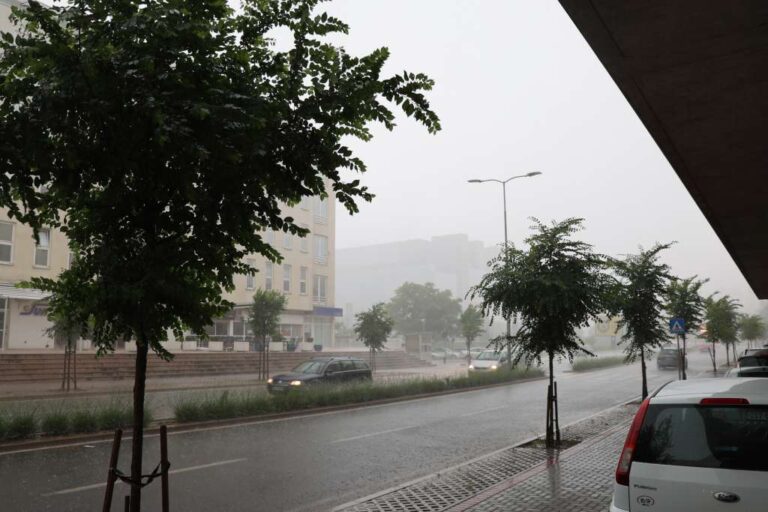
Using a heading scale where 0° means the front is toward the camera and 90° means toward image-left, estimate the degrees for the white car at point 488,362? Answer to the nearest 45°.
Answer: approximately 45°

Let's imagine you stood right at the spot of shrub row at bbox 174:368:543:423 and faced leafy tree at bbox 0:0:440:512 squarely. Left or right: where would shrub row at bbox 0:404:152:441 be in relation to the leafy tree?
right

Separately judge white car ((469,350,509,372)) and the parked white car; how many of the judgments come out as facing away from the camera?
1

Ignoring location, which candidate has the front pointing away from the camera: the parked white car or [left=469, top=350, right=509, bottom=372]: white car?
the parked white car

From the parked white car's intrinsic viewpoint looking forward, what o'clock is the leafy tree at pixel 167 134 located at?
The leafy tree is roughly at 8 o'clock from the parked white car.

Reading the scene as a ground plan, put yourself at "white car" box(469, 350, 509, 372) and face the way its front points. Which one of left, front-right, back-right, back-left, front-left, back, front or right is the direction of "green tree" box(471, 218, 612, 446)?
front-left

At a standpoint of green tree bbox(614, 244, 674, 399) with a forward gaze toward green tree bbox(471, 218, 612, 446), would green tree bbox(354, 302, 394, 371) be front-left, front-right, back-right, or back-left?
back-right

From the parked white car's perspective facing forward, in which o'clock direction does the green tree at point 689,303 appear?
The green tree is roughly at 12 o'clock from the parked white car.

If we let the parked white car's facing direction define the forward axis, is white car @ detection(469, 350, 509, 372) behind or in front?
in front

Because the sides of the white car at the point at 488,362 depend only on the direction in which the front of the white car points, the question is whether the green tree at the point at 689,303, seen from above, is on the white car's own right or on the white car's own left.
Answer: on the white car's own left

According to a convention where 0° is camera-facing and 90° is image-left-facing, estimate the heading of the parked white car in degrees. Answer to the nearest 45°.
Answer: approximately 180°

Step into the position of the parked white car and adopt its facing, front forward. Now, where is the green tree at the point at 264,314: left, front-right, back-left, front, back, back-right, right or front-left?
front-left
